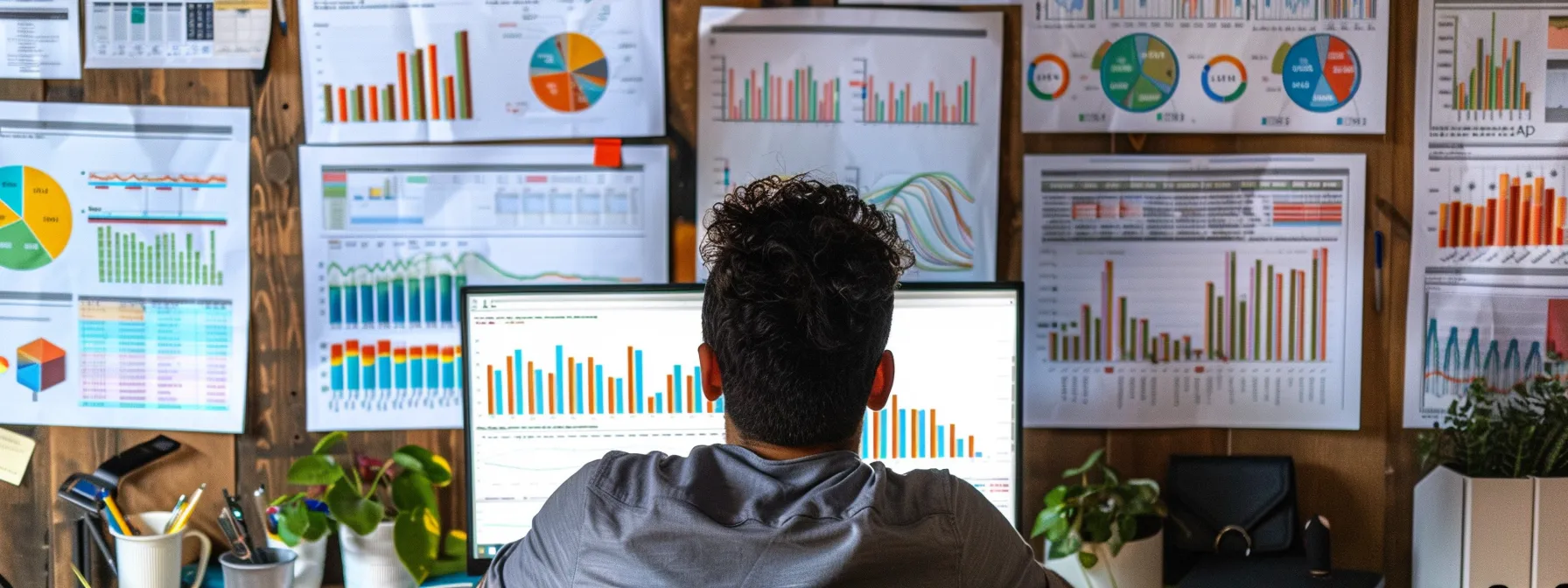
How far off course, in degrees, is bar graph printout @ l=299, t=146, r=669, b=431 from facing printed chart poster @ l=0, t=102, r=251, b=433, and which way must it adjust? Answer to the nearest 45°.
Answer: approximately 90° to its right

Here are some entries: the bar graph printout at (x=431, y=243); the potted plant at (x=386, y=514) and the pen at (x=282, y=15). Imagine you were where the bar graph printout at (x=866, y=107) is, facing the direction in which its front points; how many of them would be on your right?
3

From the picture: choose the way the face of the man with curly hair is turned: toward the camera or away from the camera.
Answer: away from the camera

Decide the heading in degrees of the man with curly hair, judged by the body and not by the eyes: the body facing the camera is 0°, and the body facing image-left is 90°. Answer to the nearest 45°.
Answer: approximately 180°

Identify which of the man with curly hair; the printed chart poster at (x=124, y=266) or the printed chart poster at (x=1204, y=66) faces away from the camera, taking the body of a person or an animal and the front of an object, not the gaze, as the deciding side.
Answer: the man with curly hair

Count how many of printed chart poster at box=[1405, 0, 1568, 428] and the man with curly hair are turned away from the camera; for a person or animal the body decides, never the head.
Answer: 1
